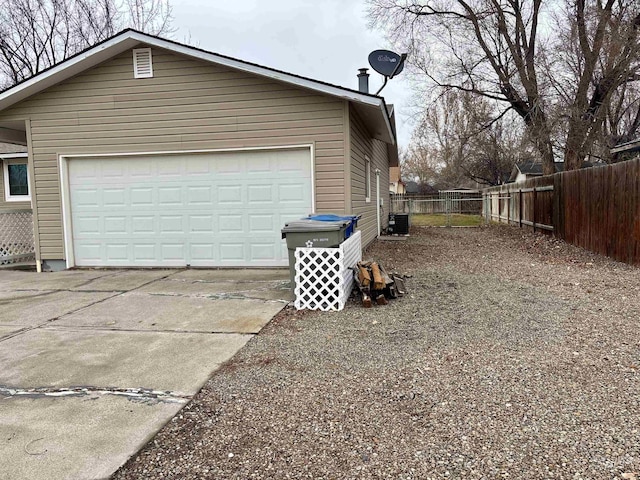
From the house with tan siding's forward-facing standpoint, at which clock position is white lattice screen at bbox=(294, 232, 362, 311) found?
The white lattice screen is roughly at 11 o'clock from the house with tan siding.

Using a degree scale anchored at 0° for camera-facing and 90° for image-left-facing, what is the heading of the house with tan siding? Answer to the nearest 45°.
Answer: approximately 0°

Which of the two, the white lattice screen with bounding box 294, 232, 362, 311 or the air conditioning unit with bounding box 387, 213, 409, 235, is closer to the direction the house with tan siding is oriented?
the white lattice screen

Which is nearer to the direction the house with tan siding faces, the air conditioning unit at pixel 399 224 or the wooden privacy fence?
the wooden privacy fence

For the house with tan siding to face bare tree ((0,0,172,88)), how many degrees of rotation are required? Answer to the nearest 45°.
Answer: approximately 180°

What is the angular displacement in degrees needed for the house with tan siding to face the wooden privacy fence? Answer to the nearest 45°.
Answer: approximately 90° to its left

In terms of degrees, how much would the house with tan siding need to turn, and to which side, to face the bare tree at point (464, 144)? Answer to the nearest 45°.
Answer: approximately 135° to its left

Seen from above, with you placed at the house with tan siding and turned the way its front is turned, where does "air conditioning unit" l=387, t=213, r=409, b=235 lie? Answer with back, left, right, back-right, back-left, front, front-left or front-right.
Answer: back-left
